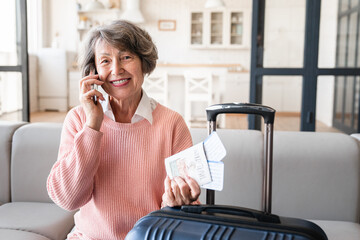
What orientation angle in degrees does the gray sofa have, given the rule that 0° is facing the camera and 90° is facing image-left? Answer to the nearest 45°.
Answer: approximately 0°

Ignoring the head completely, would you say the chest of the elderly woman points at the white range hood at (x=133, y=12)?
no

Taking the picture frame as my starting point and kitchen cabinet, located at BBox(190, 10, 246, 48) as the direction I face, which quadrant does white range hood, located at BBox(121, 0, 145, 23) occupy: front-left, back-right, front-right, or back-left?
back-right

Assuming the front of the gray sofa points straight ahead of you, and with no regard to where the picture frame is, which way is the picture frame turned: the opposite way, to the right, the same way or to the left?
the same way

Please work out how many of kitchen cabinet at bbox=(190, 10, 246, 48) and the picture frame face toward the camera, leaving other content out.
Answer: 2

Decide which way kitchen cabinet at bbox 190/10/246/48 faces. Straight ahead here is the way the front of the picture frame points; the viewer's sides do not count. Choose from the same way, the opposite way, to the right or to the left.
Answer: the same way

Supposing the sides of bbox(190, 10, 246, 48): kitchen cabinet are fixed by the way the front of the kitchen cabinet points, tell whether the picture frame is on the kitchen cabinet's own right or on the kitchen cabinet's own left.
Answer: on the kitchen cabinet's own right

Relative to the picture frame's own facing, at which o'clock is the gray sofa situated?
The gray sofa is roughly at 12 o'clock from the picture frame.

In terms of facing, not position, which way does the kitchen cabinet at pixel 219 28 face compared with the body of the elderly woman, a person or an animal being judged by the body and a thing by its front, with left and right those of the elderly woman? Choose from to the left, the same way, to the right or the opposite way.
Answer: the same way

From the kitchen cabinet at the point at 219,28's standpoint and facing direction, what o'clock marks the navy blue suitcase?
The navy blue suitcase is roughly at 12 o'clock from the kitchen cabinet.

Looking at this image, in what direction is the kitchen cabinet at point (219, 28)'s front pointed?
toward the camera

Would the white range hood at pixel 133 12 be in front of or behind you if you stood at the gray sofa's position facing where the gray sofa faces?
behind

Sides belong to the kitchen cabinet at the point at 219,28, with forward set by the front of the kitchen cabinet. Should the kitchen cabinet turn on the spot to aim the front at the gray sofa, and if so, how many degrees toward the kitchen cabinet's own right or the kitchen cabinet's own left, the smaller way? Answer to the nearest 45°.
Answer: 0° — it already faces it

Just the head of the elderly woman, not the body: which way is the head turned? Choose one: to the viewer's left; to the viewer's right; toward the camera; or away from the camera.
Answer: toward the camera

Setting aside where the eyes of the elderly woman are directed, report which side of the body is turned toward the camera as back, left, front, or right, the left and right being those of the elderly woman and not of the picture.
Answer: front

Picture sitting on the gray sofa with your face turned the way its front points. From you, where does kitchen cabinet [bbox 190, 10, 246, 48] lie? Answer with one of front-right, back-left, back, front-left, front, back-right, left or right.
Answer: back

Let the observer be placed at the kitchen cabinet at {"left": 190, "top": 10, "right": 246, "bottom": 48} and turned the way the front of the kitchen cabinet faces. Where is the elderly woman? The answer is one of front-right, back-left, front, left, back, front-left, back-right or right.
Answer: front
